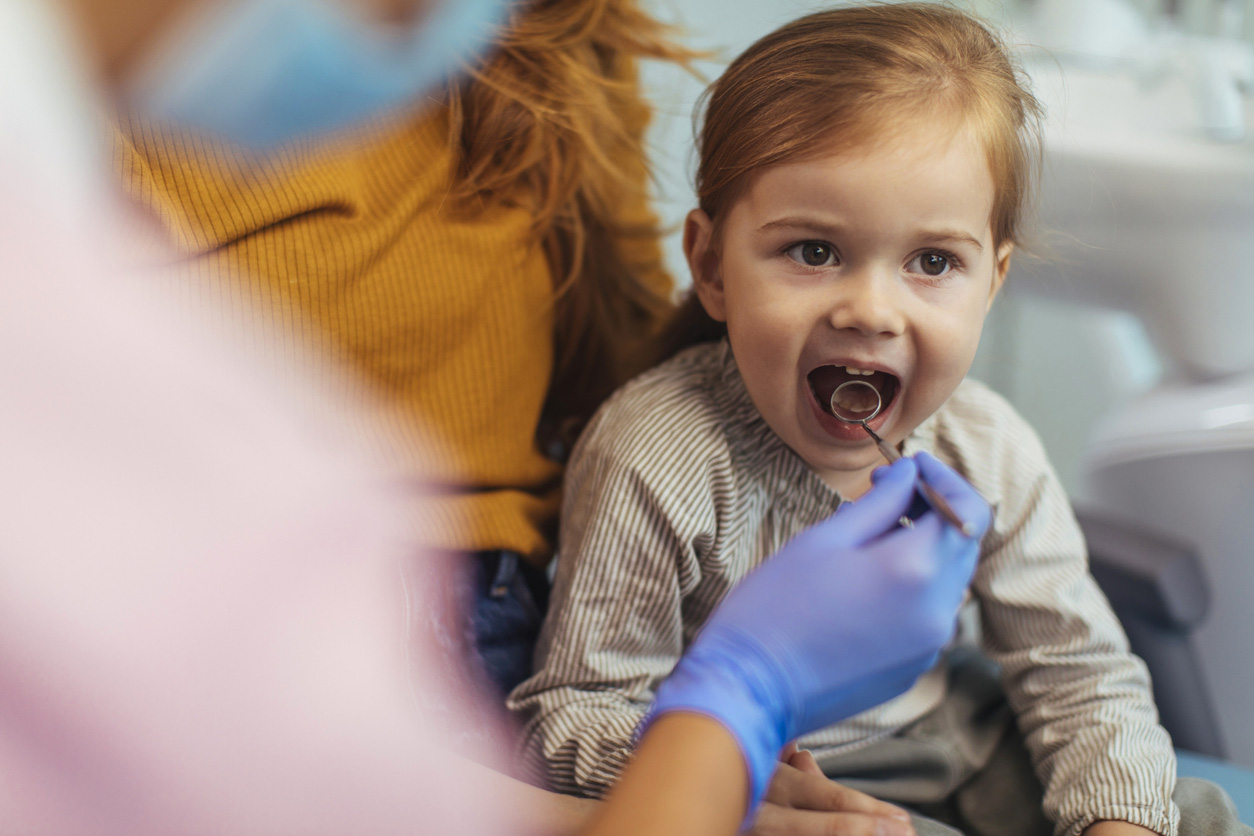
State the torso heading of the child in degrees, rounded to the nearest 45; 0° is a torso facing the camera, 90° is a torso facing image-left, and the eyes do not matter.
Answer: approximately 0°
